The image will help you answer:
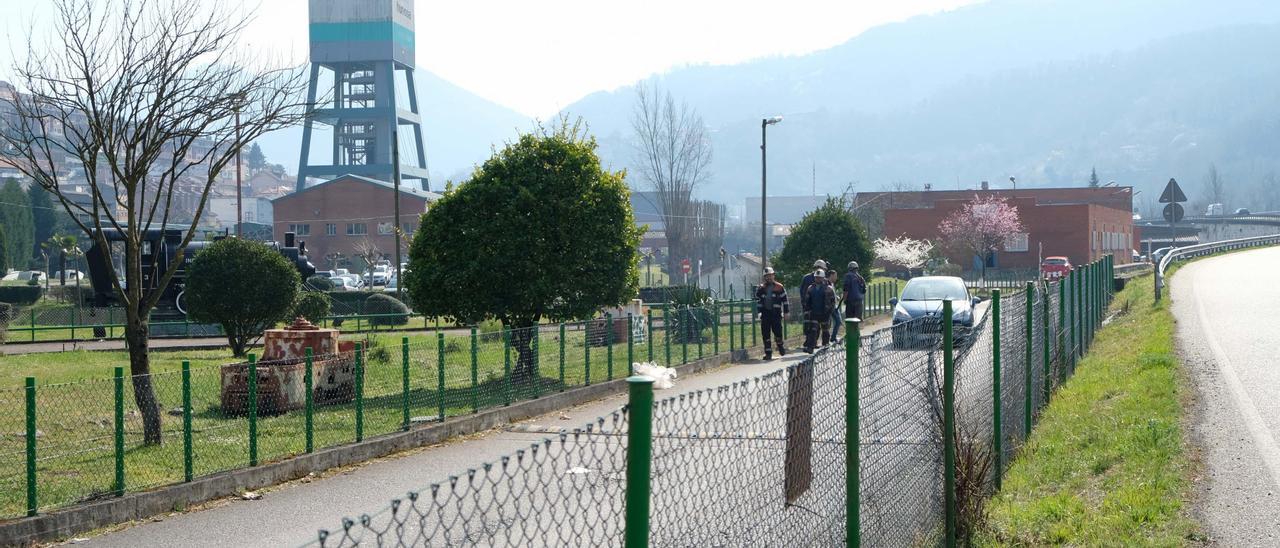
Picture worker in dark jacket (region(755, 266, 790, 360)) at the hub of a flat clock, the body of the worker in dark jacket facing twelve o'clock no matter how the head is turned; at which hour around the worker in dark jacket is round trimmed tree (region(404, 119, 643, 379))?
The round trimmed tree is roughly at 2 o'clock from the worker in dark jacket.

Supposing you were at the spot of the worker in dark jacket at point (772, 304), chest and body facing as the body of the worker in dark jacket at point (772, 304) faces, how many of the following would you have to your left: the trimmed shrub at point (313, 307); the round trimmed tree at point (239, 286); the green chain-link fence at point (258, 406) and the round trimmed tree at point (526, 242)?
0

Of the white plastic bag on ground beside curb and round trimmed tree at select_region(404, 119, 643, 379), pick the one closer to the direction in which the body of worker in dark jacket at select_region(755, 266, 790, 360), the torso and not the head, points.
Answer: the white plastic bag on ground beside curb

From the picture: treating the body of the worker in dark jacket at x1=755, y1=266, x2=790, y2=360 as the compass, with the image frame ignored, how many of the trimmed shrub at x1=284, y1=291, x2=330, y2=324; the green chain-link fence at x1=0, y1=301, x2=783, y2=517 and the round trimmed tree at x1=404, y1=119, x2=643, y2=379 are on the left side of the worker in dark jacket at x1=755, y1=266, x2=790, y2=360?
0

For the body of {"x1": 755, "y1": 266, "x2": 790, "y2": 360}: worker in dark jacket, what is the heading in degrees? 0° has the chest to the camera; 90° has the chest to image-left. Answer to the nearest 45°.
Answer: approximately 0°

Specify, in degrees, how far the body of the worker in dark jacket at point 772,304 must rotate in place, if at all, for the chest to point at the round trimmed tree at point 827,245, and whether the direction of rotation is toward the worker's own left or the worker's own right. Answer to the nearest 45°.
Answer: approximately 180°

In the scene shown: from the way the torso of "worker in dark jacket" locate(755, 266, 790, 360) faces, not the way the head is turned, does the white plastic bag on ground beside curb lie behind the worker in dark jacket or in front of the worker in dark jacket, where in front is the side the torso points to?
in front

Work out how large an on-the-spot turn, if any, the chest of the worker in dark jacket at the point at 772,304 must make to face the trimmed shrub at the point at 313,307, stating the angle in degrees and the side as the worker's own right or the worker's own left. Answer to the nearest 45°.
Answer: approximately 135° to the worker's own right

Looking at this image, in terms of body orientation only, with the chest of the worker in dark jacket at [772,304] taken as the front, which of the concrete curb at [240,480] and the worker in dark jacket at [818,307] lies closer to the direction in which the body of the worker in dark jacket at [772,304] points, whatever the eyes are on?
the concrete curb

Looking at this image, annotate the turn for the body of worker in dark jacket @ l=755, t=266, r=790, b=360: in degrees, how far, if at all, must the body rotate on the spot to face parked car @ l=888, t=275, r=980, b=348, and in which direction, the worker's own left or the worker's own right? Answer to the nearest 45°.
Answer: approximately 135° to the worker's own left

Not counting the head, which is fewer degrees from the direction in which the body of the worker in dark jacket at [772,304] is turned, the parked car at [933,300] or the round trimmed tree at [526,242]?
the round trimmed tree

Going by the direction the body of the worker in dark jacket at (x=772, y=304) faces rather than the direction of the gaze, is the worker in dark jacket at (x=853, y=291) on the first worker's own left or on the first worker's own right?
on the first worker's own left

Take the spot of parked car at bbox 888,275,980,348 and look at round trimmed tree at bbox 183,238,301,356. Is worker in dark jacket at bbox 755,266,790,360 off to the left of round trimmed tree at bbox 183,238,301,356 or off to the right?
left

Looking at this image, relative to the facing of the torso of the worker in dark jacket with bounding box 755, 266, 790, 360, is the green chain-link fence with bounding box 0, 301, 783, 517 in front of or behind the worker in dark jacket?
in front

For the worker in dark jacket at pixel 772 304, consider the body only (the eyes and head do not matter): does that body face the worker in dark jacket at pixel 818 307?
no
